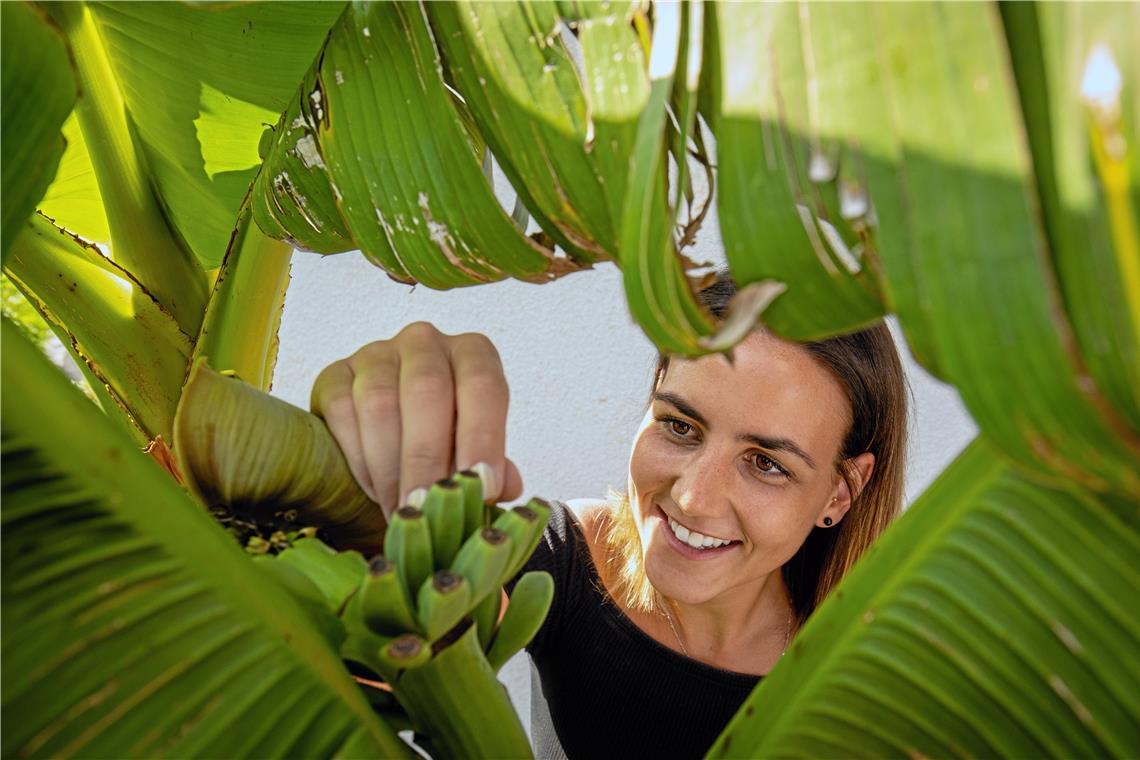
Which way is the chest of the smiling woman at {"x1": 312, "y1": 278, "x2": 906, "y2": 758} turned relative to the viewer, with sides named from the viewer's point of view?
facing the viewer and to the left of the viewer

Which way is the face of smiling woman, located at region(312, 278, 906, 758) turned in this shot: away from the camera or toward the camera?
toward the camera

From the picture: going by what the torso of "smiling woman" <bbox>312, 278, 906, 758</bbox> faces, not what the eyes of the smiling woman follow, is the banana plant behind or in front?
in front
